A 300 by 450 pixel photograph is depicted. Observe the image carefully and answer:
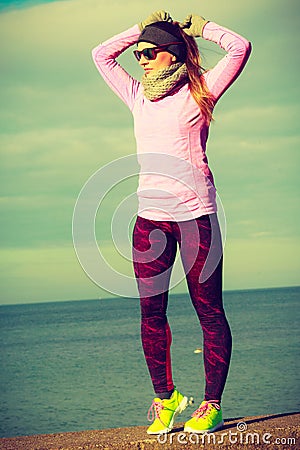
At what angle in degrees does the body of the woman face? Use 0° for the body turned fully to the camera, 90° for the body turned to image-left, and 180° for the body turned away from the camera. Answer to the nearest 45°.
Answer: approximately 45°
